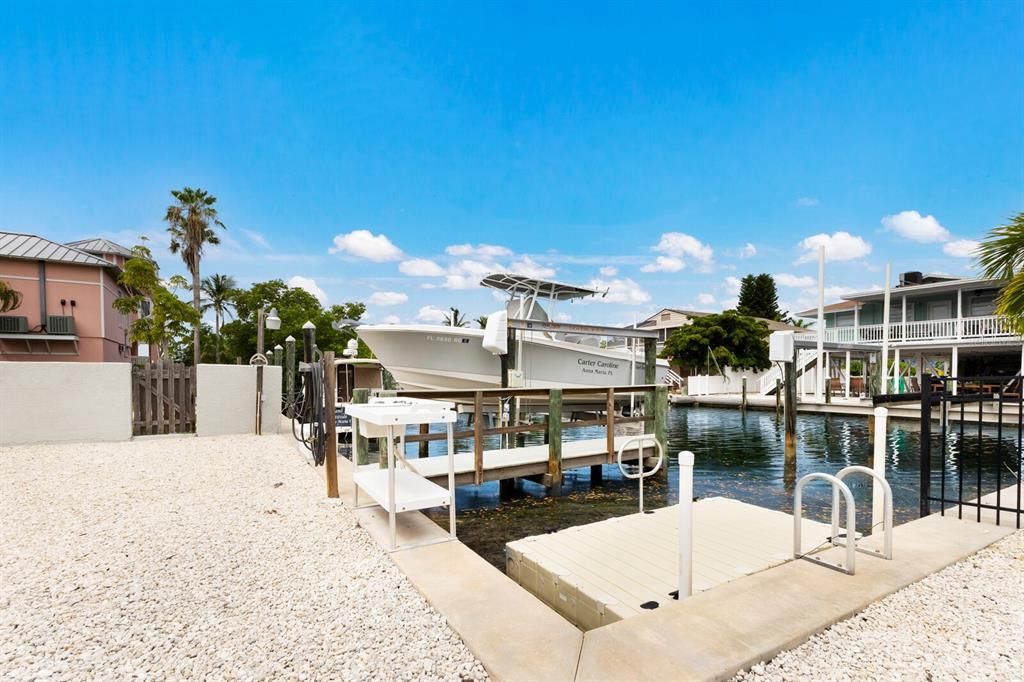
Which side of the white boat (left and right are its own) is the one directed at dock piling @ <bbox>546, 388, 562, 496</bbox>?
left

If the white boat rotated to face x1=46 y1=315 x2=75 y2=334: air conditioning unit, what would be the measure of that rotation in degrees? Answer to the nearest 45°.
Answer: approximately 45° to its right

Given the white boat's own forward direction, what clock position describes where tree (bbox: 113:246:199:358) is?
The tree is roughly at 1 o'clock from the white boat.

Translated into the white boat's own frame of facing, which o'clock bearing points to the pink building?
The pink building is roughly at 1 o'clock from the white boat.

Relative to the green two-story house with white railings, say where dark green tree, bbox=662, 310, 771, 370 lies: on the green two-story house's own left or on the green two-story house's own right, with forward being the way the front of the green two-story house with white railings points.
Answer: on the green two-story house's own right

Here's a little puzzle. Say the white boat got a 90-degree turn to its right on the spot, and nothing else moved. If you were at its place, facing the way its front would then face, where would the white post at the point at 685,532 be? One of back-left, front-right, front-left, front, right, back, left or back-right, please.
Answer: back

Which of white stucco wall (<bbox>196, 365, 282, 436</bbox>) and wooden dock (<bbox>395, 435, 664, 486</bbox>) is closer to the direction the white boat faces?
the white stucco wall

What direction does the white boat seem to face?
to the viewer's left

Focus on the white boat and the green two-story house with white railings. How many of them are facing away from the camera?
0

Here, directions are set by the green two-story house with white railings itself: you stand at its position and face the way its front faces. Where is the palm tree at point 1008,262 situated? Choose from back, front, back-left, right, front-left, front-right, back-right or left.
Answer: front-left

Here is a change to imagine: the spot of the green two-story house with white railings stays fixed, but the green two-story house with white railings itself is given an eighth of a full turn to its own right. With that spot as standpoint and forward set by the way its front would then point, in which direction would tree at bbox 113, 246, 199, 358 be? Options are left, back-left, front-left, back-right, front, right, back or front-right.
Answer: front-left

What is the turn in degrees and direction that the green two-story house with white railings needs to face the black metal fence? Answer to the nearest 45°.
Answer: approximately 45° to its left

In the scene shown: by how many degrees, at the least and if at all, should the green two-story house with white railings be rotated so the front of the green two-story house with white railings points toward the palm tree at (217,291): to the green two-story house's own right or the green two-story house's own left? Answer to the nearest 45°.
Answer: approximately 45° to the green two-story house's own right

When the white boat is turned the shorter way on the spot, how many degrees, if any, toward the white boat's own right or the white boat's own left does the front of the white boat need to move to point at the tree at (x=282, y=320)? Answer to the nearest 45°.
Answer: approximately 45° to the white boat's own right

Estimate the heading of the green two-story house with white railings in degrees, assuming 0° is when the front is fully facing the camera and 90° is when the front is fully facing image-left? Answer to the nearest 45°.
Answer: approximately 45°
